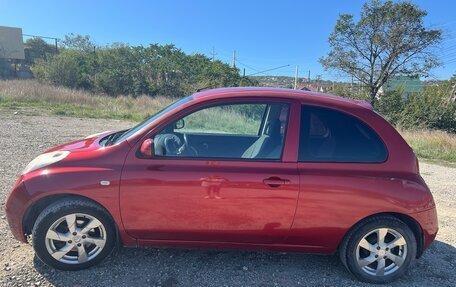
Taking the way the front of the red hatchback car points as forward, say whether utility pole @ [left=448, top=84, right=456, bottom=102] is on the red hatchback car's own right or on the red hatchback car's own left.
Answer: on the red hatchback car's own right

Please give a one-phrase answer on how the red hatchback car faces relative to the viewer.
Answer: facing to the left of the viewer
